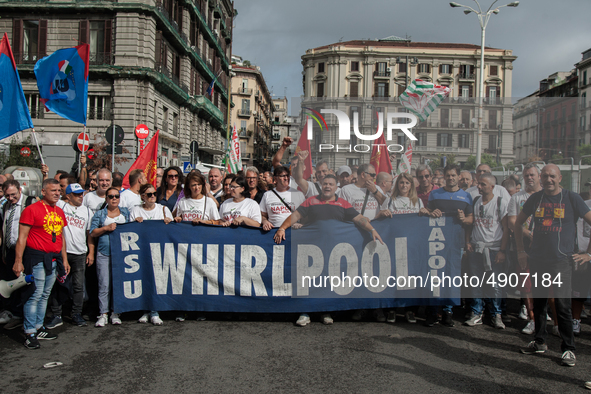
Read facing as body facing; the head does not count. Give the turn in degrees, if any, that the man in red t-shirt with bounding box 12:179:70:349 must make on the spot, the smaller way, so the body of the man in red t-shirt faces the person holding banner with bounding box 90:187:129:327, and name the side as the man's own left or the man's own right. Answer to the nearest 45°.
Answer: approximately 90° to the man's own left

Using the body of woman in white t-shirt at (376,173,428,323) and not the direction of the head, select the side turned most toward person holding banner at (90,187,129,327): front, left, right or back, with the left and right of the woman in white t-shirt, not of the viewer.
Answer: right

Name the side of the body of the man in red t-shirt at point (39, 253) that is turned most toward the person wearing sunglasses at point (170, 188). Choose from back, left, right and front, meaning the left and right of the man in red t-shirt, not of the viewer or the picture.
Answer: left

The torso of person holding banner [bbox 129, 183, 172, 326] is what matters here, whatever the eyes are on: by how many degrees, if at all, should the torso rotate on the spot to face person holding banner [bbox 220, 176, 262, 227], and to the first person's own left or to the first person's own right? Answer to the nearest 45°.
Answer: approximately 90° to the first person's own left

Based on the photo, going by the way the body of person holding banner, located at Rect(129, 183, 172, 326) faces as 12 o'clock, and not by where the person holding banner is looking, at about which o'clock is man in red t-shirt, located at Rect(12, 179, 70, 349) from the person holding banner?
The man in red t-shirt is roughly at 2 o'clock from the person holding banner.

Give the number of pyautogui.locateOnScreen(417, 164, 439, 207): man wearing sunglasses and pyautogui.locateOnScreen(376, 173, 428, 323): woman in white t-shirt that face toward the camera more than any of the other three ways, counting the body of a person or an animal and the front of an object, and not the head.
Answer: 2

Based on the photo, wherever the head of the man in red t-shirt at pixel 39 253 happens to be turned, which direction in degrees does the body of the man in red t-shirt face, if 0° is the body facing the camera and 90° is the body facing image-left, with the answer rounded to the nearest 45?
approximately 315°

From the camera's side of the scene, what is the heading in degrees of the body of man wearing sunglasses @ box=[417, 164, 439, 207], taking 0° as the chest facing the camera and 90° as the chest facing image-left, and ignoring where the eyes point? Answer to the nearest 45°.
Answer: approximately 0°

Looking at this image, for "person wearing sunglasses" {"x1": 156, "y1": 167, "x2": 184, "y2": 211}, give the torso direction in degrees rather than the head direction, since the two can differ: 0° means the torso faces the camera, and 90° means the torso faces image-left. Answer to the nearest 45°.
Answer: approximately 0°
